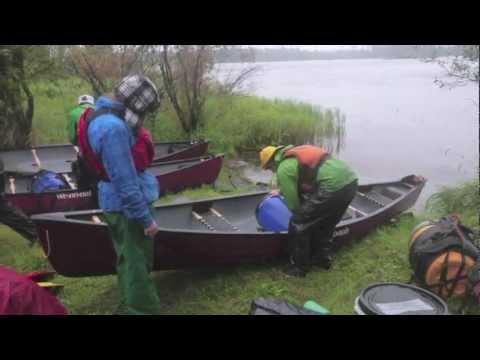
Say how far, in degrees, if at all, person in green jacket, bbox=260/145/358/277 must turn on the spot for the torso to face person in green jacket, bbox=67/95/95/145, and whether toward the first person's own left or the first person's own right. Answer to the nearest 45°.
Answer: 0° — they already face them

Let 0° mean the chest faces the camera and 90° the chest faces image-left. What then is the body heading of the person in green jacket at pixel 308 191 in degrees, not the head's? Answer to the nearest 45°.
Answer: approximately 90°
